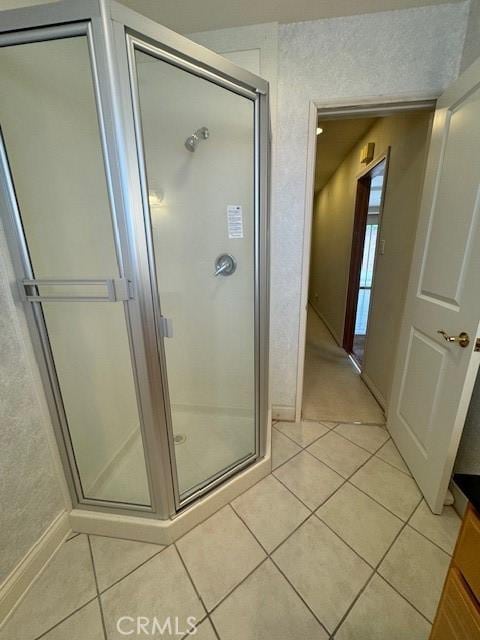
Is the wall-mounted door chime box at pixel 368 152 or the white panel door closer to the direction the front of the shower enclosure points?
the white panel door

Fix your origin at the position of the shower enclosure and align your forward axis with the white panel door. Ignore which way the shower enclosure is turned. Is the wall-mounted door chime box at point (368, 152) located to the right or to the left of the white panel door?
left

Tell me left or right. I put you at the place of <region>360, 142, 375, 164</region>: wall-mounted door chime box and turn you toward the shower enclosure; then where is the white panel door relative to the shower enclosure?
left

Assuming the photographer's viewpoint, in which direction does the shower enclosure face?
facing the viewer and to the right of the viewer

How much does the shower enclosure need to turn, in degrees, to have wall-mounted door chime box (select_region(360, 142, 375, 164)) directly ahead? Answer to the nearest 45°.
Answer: approximately 90° to its left

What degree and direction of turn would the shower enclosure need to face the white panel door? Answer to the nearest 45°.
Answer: approximately 45° to its left
